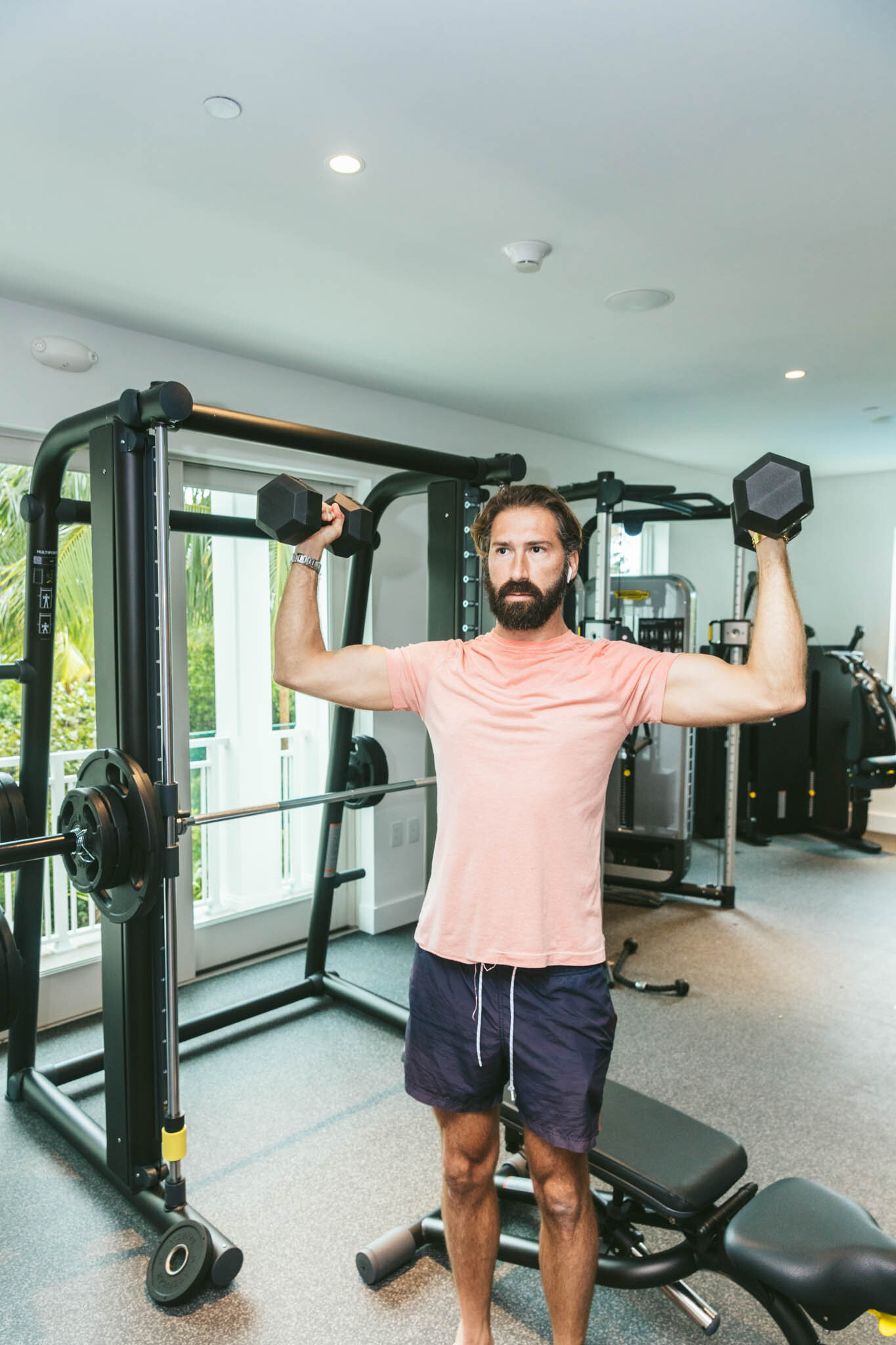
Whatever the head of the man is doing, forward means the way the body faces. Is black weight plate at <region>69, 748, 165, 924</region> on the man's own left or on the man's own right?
on the man's own right

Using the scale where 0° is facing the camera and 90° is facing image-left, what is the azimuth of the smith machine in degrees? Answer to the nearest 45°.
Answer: approximately 315°

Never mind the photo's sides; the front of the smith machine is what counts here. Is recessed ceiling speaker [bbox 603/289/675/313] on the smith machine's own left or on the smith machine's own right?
on the smith machine's own left

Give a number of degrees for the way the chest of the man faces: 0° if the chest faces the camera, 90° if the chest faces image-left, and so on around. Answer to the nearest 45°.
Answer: approximately 0°

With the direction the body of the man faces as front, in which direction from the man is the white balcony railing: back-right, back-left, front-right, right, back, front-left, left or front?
back-right
